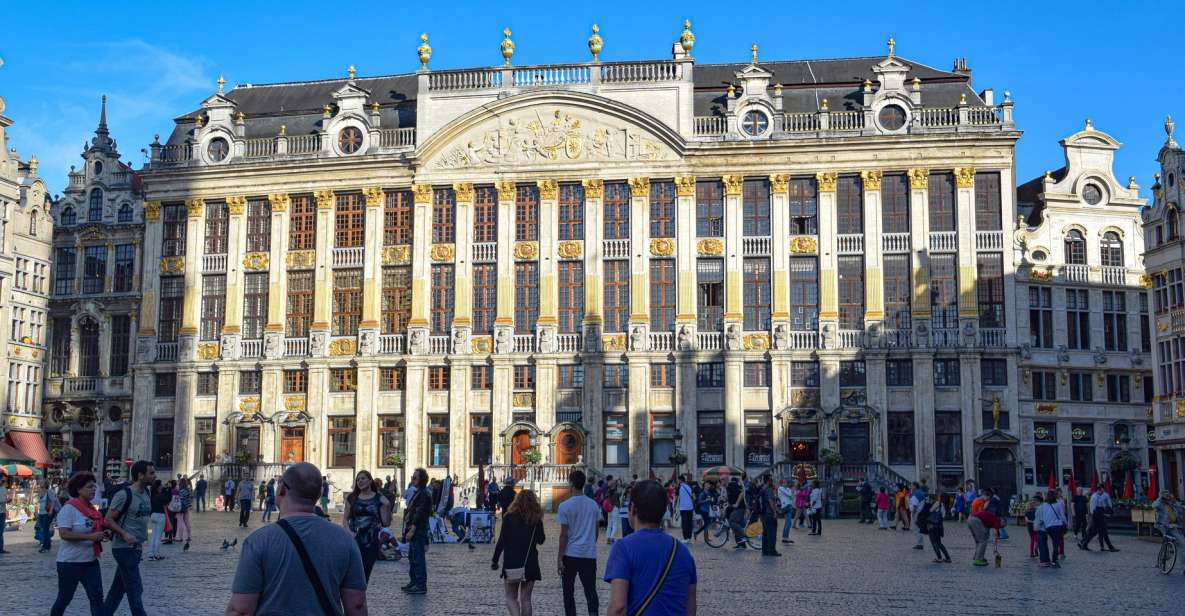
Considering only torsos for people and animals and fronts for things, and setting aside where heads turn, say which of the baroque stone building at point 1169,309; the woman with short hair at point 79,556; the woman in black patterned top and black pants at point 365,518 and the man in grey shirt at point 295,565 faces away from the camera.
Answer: the man in grey shirt

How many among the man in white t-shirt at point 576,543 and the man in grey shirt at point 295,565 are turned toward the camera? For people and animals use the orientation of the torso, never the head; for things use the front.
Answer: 0

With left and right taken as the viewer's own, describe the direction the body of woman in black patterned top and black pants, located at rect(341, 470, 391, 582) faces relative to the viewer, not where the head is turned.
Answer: facing the viewer

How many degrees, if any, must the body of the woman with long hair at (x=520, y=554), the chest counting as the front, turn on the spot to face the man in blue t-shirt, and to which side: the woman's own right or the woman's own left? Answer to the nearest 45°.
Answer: approximately 180°

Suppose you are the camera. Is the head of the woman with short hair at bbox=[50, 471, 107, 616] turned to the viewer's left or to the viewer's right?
to the viewer's right

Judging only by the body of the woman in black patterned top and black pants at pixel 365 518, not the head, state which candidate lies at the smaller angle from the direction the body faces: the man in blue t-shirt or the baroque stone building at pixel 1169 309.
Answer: the man in blue t-shirt

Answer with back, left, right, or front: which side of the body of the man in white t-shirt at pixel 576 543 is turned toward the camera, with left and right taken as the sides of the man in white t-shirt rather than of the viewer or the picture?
back

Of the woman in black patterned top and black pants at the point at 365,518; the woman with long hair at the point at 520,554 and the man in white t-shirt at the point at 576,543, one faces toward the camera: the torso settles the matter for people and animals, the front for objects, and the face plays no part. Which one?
the woman in black patterned top and black pants

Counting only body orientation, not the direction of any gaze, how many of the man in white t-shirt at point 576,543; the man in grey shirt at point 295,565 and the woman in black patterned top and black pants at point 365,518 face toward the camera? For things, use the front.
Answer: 1

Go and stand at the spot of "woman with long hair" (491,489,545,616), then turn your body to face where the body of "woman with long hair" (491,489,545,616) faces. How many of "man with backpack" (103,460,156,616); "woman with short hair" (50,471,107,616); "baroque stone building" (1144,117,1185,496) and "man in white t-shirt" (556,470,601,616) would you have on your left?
2

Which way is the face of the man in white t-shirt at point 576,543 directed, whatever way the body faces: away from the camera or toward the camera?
away from the camera

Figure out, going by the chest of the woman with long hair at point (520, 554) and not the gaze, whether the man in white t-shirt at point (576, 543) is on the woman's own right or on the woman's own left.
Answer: on the woman's own right

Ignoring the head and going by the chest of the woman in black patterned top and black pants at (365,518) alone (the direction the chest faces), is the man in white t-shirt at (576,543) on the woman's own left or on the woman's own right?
on the woman's own left

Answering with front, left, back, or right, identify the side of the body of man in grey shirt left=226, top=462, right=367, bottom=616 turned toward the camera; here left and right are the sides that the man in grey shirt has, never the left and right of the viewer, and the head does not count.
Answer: back

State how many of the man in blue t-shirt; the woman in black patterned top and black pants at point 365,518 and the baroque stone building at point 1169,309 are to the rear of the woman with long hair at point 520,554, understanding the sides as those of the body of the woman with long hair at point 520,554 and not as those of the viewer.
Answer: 1

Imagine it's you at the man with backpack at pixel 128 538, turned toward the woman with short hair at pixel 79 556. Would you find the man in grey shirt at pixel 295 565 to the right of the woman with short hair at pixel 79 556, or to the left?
left

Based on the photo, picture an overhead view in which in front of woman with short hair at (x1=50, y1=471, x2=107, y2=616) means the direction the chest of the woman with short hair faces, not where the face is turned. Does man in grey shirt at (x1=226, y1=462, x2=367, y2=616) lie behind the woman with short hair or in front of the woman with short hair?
in front

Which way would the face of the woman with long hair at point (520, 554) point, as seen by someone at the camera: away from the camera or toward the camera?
away from the camera
